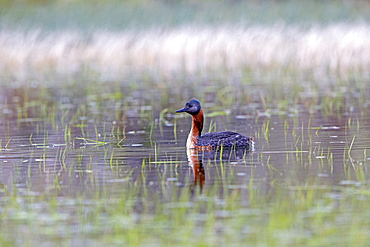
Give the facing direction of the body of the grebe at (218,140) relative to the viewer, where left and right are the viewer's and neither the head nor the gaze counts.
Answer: facing to the left of the viewer
